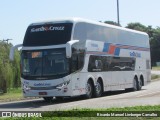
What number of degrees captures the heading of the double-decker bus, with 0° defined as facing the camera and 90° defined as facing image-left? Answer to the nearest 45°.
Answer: approximately 45°
